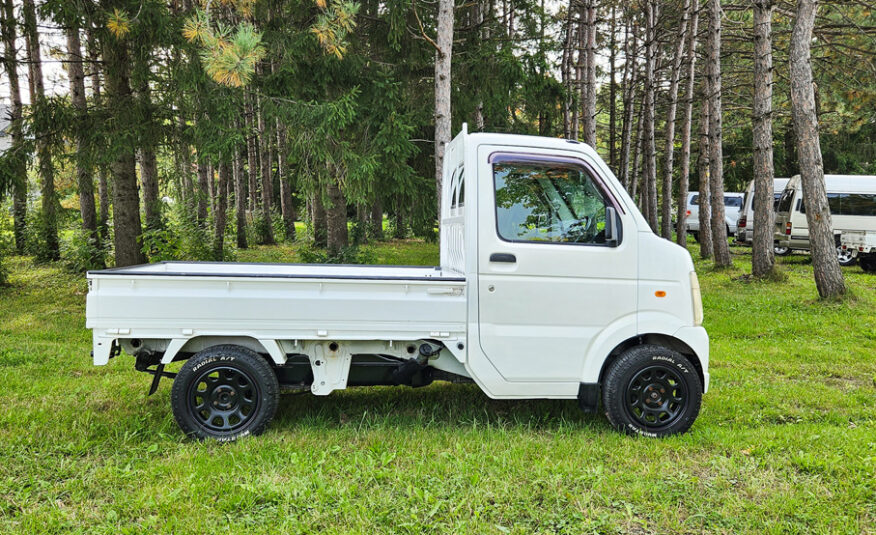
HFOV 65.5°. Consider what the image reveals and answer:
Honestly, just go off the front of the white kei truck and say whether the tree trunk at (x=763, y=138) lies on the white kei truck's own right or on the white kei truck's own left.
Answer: on the white kei truck's own left

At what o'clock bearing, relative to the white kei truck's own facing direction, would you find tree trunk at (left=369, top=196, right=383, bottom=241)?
The tree trunk is roughly at 9 o'clock from the white kei truck.

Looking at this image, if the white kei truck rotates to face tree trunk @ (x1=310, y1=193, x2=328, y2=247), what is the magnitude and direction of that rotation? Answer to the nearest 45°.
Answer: approximately 90° to its left

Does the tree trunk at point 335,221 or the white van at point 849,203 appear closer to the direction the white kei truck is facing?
the white van

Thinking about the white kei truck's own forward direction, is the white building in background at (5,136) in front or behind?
behind

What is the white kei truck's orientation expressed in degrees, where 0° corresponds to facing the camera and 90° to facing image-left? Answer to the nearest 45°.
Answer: approximately 270°

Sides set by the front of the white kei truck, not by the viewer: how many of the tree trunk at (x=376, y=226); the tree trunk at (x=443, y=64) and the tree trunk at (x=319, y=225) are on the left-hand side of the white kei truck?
3

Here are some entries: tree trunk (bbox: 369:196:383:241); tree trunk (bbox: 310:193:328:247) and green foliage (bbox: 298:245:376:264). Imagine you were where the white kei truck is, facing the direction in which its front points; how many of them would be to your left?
3

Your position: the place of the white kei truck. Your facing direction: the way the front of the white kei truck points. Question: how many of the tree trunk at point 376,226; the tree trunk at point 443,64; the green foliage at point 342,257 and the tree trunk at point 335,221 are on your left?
4

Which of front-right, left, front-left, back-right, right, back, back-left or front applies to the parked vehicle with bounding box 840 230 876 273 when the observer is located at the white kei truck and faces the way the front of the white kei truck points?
front-left

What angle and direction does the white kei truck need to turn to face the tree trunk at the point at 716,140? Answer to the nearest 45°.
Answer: approximately 45° to its left

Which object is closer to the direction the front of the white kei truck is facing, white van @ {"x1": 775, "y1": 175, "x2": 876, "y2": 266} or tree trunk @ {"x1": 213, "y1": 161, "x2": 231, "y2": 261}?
the white van

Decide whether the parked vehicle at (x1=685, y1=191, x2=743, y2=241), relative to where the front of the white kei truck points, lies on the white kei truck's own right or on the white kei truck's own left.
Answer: on the white kei truck's own left

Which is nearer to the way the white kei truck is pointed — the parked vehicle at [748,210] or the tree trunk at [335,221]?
the parked vehicle

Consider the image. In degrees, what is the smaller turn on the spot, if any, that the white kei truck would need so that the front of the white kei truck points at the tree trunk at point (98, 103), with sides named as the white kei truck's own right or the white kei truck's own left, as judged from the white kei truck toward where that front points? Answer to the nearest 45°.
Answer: approximately 135° to the white kei truck's own left
